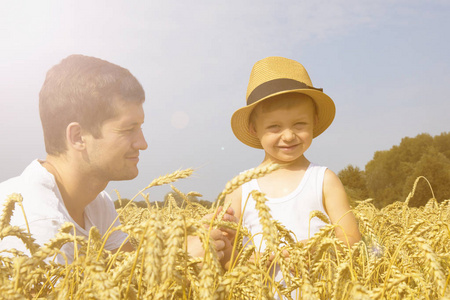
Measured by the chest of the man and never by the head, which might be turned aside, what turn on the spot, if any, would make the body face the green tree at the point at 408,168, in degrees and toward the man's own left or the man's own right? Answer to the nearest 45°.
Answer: approximately 90° to the man's own left

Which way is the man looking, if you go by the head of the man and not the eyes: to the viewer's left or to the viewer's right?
to the viewer's right

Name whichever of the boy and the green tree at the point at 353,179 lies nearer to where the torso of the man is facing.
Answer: the boy

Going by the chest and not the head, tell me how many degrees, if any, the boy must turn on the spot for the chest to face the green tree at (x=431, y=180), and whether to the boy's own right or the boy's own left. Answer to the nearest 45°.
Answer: approximately 180°

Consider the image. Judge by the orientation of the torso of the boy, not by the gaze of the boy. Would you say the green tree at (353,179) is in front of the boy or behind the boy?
behind

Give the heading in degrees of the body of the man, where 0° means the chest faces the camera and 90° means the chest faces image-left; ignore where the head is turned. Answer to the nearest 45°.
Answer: approximately 315°

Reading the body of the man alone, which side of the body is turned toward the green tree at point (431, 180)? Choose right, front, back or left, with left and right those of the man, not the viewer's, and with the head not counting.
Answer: left

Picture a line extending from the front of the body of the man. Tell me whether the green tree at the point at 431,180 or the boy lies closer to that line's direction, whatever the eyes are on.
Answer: the boy

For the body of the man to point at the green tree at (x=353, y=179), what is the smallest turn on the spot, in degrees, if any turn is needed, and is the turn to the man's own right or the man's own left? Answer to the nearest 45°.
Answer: approximately 90° to the man's own left
